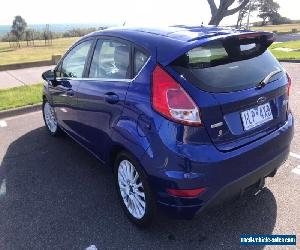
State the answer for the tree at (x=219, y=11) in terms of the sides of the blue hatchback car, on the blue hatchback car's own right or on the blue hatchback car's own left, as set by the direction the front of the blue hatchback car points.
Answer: on the blue hatchback car's own right

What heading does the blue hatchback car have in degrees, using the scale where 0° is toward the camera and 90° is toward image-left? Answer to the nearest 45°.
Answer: approximately 135°

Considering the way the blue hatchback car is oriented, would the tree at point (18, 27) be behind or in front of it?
in front
